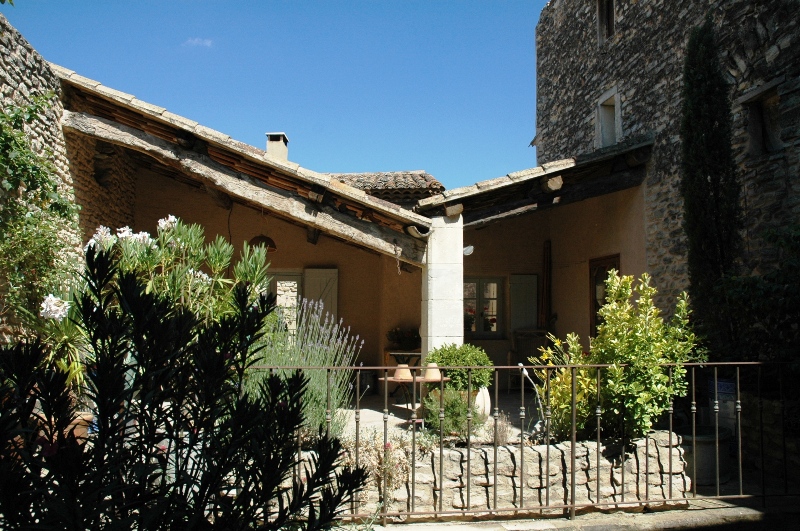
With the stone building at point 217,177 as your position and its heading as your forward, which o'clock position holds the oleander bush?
The oleander bush is roughly at 12 o'clock from the stone building.

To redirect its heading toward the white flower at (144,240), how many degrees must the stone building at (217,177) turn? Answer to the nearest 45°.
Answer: approximately 45° to its right

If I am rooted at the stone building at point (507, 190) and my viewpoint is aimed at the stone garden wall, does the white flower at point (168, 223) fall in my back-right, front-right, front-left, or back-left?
front-right

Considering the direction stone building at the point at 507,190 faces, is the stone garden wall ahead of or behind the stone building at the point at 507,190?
ahead

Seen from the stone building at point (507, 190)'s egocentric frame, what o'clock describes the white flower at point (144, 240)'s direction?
The white flower is roughly at 2 o'clock from the stone building.

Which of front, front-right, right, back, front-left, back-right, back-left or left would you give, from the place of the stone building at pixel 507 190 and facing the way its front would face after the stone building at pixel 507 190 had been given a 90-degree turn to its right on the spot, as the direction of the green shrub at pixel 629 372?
left

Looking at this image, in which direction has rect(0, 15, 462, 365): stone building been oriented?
toward the camera

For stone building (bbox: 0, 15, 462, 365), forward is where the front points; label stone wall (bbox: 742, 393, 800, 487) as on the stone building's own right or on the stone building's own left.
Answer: on the stone building's own left

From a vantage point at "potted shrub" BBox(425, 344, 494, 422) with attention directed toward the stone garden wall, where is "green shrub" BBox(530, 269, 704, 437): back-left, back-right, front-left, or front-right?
front-left

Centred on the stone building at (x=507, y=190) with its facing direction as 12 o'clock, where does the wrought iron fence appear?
The wrought iron fence is roughly at 12 o'clock from the stone building.

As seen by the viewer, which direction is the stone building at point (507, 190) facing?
toward the camera
